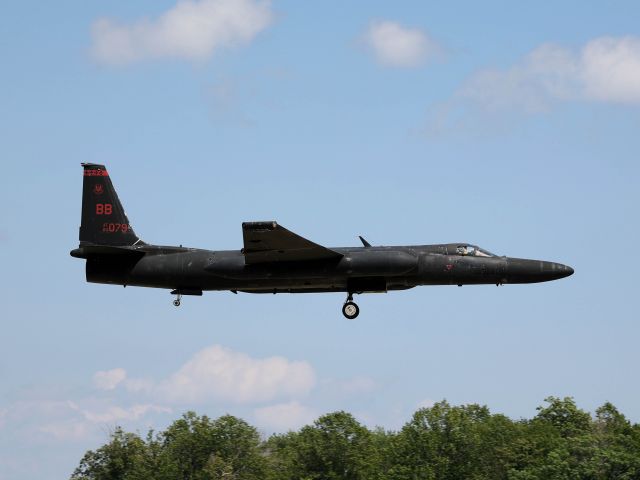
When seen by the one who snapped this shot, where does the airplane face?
facing to the right of the viewer
